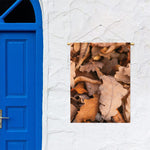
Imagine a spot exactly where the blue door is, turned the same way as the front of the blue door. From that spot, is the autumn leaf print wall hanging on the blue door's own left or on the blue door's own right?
on the blue door's own left

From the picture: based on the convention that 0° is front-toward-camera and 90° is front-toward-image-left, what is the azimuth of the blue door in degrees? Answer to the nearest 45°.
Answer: approximately 0°

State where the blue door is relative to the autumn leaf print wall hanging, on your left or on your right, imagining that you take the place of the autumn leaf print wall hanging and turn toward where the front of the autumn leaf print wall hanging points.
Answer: on your right

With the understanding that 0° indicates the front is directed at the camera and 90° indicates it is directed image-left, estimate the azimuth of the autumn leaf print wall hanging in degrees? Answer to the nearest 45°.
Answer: approximately 0°

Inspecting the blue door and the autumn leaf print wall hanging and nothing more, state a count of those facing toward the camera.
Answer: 2
